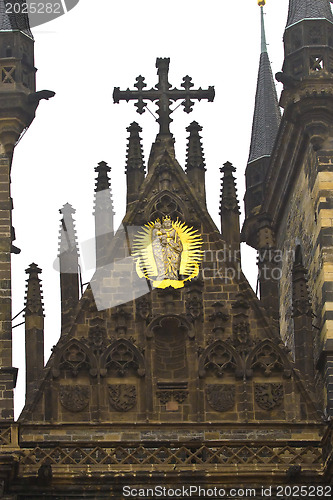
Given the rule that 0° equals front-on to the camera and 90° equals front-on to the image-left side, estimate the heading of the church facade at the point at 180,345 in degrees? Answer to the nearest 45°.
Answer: approximately 0°

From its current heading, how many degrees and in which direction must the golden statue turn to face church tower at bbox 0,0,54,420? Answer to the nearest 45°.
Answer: approximately 90° to its right
